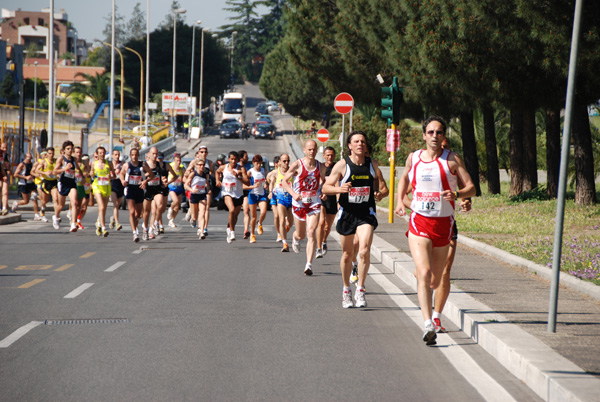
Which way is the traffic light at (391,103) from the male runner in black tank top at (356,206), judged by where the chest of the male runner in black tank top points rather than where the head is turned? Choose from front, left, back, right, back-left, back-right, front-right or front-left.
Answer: back

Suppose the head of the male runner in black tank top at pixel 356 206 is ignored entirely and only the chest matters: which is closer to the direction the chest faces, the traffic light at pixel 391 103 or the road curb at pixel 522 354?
the road curb

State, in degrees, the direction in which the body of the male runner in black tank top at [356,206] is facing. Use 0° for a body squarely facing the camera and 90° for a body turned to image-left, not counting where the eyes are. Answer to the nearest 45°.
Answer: approximately 0°
